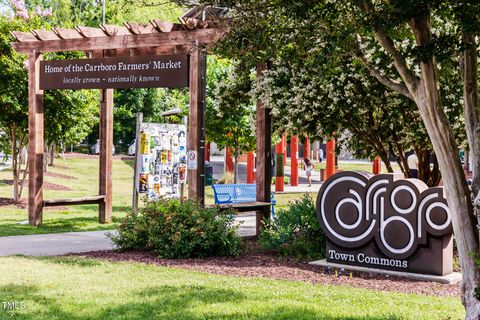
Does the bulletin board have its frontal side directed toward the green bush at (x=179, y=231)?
yes

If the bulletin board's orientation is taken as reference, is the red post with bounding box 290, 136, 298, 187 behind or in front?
behind

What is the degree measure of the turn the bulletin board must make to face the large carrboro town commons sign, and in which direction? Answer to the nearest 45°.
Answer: approximately 45° to its left

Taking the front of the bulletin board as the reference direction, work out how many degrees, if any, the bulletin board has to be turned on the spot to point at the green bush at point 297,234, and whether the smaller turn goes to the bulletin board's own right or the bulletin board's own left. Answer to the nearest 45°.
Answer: approximately 45° to the bulletin board's own left

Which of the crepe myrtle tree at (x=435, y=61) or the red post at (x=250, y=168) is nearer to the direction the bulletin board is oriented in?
the crepe myrtle tree

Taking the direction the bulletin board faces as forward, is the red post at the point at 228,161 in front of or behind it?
behind

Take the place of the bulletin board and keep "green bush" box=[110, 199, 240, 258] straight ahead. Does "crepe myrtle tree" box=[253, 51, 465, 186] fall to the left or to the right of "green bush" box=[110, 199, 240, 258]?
left

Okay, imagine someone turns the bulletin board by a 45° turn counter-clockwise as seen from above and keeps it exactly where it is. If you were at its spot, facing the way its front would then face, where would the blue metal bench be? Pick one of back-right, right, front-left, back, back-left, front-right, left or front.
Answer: left

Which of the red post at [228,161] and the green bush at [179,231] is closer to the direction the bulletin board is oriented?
the green bush

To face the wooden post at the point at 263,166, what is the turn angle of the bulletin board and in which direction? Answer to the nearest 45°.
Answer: approximately 45° to its left

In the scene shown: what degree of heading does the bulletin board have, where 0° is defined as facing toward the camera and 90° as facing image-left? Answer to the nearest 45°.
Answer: approximately 0°
